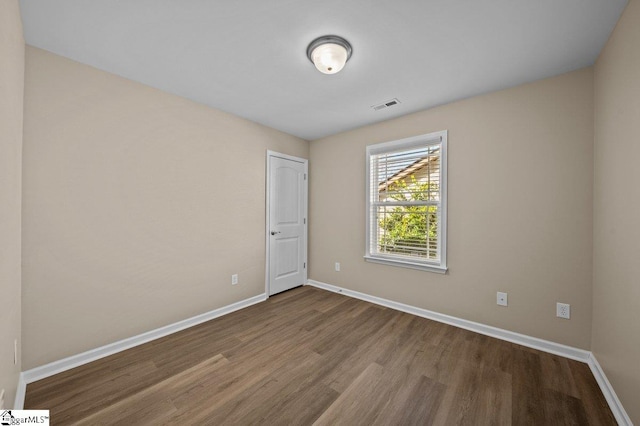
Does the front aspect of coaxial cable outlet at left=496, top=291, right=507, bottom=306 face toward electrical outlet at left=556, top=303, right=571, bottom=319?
no

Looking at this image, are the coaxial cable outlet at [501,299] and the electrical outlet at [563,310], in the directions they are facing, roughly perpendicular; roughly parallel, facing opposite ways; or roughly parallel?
roughly parallel

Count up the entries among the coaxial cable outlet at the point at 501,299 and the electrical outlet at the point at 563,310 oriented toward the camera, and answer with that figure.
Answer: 2

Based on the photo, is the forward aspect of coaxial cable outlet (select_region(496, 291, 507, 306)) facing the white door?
no

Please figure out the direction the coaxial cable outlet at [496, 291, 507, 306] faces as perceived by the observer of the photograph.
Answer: facing the viewer

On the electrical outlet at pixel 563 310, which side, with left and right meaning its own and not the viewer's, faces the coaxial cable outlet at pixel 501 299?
right

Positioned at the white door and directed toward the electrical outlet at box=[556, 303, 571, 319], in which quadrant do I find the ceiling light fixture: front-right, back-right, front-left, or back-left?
front-right

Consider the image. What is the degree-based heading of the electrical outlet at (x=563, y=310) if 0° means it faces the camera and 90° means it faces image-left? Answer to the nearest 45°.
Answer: approximately 0°
